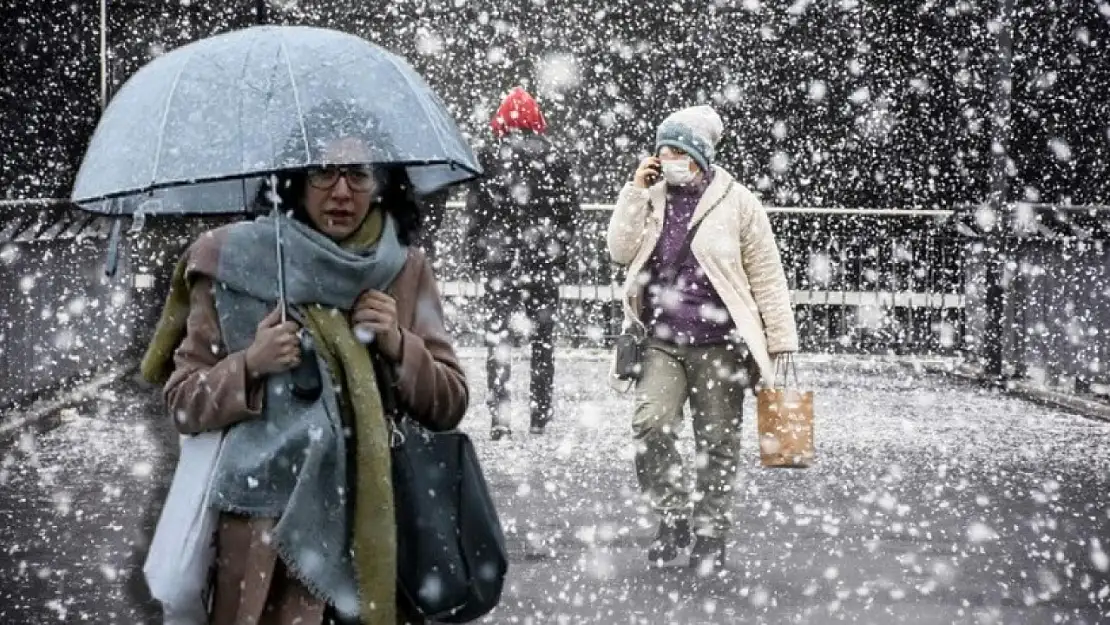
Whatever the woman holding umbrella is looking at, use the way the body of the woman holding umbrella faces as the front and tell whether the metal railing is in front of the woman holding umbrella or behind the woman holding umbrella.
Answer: behind

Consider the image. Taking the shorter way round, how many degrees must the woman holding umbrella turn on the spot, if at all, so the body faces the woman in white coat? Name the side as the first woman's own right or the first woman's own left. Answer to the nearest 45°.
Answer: approximately 135° to the first woman's own left

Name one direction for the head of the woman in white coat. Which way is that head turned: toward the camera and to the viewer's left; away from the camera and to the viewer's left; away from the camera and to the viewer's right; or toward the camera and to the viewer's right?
toward the camera and to the viewer's left

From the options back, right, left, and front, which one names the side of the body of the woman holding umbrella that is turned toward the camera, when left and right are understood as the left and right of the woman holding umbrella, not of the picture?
front
